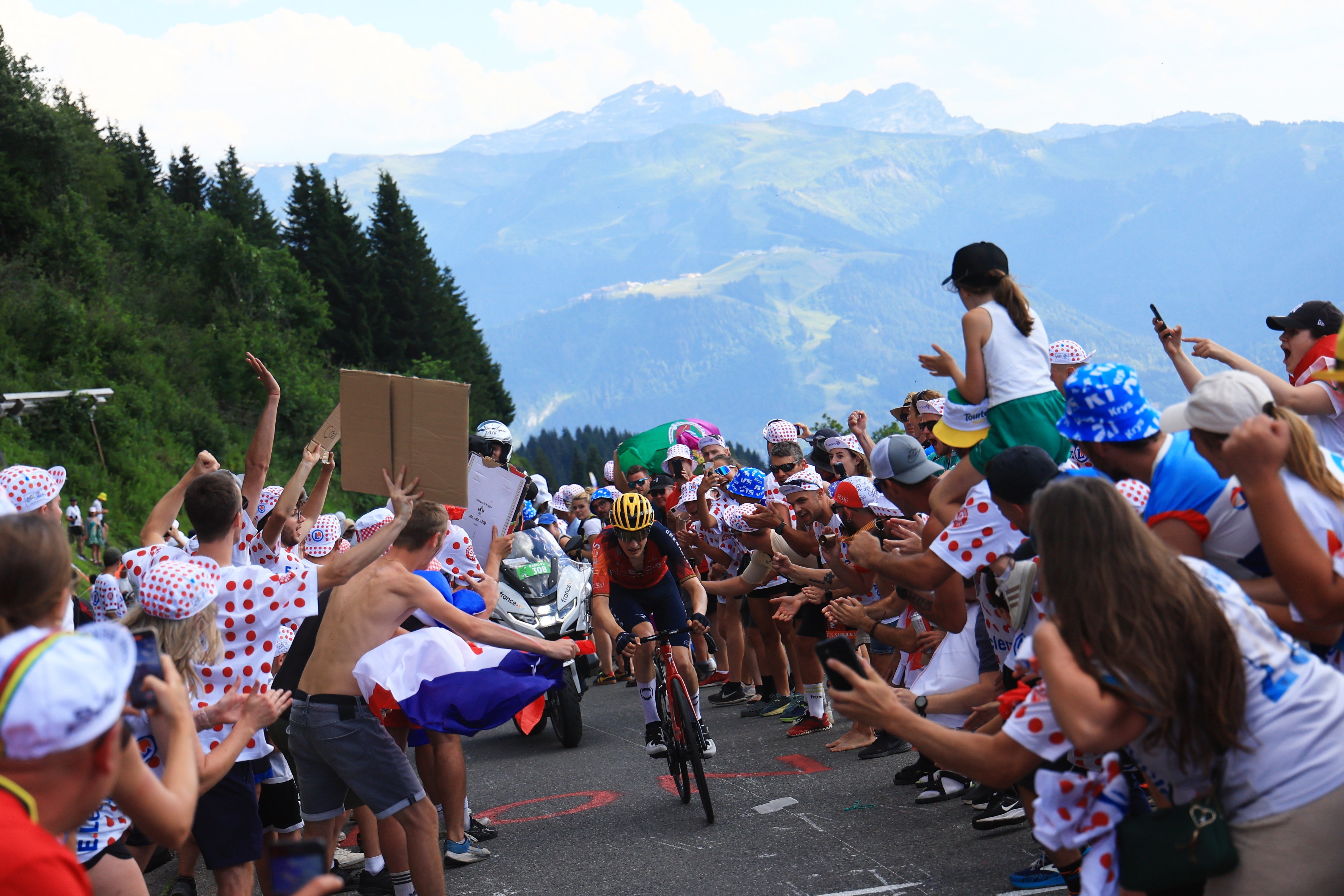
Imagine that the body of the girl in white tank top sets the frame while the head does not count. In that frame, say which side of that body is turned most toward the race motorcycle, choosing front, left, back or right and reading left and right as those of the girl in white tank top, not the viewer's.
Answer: front

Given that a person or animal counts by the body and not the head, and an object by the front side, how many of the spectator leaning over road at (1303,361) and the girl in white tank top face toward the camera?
0

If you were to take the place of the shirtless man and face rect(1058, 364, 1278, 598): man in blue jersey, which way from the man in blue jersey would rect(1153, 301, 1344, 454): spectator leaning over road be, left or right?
left

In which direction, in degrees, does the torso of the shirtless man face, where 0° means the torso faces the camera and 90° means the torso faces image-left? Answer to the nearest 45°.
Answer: approximately 225°

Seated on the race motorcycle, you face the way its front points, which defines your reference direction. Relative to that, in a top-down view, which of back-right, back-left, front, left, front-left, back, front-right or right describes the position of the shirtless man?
front-right

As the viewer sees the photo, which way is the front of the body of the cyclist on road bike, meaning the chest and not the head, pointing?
toward the camera

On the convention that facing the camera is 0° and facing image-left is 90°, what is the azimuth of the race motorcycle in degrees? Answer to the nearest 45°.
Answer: approximately 315°

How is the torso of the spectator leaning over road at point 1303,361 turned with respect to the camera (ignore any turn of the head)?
to the viewer's left

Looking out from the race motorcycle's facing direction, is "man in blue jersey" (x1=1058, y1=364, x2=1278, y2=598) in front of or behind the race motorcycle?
in front

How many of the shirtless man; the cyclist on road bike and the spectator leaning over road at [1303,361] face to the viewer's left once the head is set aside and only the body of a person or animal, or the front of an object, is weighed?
1

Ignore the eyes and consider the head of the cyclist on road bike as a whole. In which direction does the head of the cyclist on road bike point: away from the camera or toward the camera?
toward the camera

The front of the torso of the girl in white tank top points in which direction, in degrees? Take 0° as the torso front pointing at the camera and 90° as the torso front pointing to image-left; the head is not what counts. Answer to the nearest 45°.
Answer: approximately 135°

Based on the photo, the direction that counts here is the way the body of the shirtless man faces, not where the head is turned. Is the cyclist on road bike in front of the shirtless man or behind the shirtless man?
in front

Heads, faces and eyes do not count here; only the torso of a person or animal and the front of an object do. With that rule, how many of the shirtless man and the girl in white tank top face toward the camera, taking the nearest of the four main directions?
0

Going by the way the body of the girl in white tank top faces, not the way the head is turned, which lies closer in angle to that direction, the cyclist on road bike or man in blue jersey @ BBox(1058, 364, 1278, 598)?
the cyclist on road bike

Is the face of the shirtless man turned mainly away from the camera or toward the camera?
away from the camera

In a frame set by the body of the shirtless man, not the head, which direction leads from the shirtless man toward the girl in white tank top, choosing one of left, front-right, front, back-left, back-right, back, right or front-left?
front-right

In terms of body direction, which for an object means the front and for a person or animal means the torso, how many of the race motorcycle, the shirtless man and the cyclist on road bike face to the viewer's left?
0
